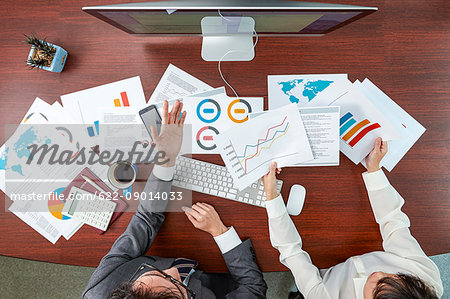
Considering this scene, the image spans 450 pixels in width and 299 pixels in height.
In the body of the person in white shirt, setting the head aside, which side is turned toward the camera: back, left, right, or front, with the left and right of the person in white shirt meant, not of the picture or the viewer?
back

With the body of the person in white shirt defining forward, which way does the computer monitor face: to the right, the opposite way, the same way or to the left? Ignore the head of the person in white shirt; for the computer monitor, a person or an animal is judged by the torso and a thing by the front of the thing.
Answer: the opposite way

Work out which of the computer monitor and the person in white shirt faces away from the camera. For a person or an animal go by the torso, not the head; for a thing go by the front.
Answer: the person in white shirt

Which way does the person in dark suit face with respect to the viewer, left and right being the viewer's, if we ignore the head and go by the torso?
facing away from the viewer

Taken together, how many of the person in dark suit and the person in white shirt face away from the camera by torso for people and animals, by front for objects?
2

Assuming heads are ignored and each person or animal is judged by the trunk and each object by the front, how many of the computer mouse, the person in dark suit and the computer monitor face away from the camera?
2

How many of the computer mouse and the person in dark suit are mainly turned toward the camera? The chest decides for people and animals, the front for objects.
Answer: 0

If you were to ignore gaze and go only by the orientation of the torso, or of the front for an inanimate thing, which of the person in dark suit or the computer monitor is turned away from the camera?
the person in dark suit

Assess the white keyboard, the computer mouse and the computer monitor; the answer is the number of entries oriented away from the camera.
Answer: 1

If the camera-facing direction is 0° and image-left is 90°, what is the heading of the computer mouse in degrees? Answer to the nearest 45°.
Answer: approximately 180°

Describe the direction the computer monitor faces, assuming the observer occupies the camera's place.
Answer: facing the viewer
